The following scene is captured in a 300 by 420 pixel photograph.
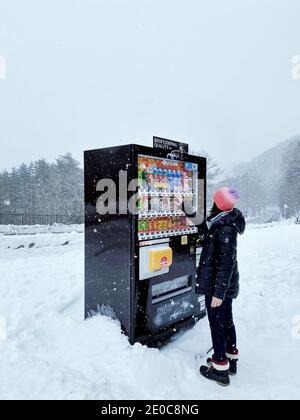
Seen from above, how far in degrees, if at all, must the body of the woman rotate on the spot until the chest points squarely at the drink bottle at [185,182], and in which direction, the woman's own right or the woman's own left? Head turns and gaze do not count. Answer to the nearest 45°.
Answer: approximately 45° to the woman's own right

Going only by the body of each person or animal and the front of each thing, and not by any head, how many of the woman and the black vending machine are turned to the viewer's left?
1

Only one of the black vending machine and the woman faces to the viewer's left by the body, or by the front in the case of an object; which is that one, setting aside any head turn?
the woman

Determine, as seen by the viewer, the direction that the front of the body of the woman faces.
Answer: to the viewer's left

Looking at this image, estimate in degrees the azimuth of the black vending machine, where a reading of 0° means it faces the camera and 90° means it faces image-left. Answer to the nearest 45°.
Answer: approximately 315°
